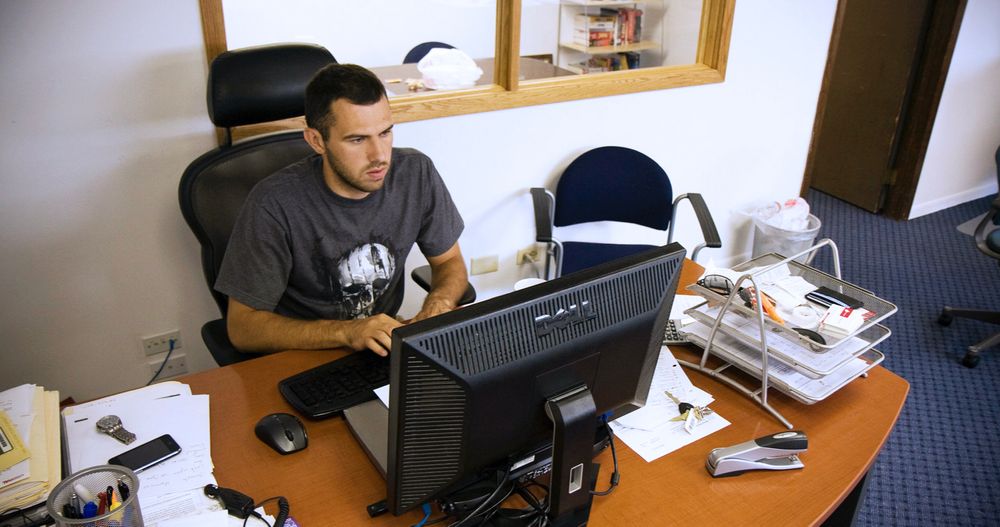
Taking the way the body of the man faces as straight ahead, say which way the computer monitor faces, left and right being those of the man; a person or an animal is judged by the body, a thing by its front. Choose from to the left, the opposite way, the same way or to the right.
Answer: the opposite way

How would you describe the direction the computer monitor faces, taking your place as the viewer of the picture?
facing away from the viewer and to the left of the viewer

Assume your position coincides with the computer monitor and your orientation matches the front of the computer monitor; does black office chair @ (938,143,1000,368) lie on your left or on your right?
on your right

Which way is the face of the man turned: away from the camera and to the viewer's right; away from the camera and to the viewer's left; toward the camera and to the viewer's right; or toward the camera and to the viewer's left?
toward the camera and to the viewer's right

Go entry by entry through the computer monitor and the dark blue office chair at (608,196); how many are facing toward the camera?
1
